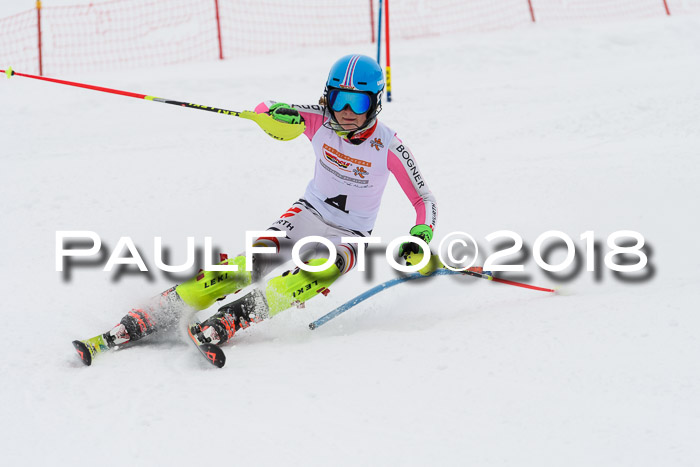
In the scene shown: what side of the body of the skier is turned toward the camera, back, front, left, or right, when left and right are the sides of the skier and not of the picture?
front

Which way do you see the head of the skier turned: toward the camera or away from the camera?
toward the camera
